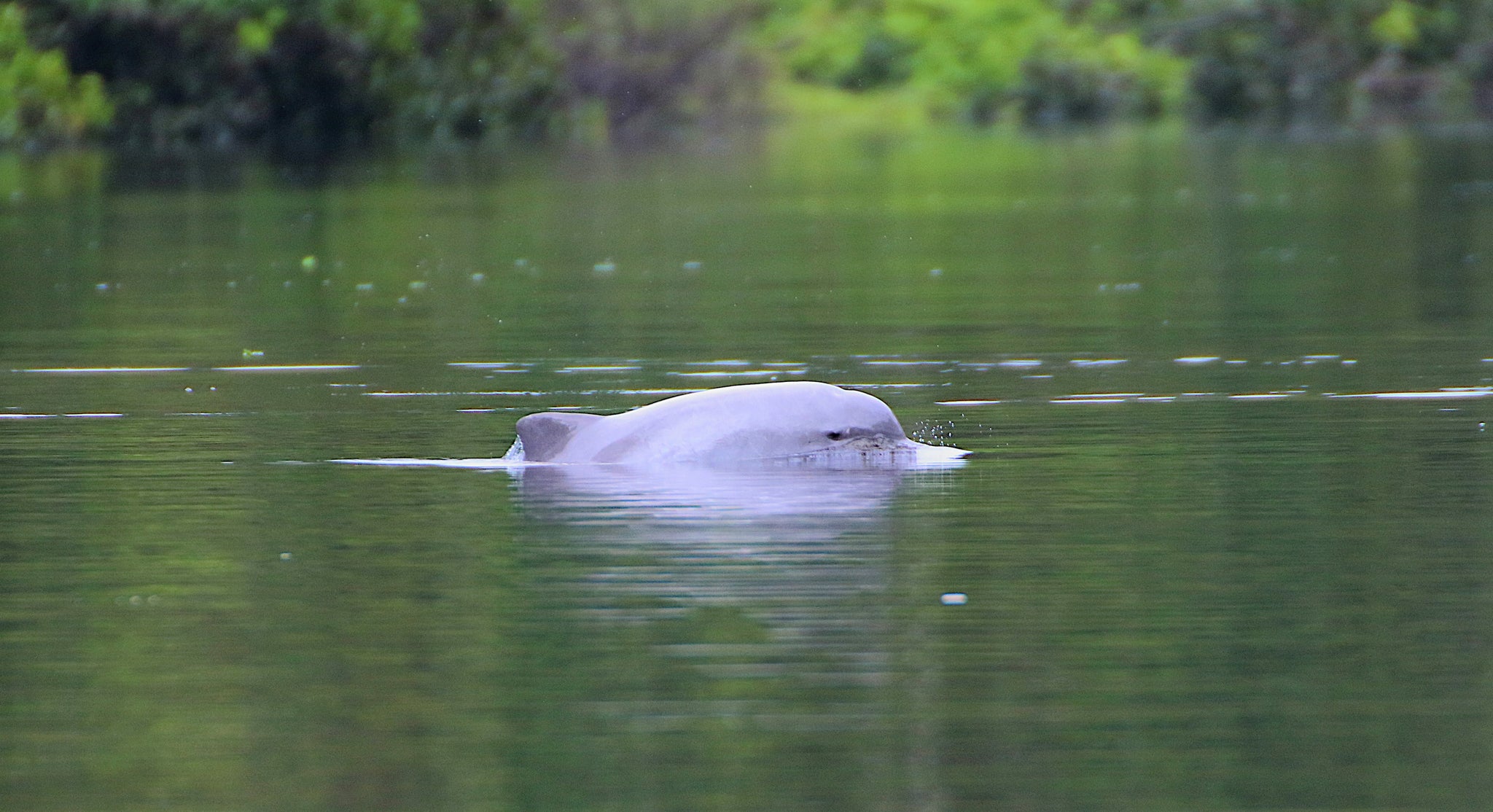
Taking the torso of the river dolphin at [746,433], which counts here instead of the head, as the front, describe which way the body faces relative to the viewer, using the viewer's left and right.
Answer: facing to the right of the viewer
